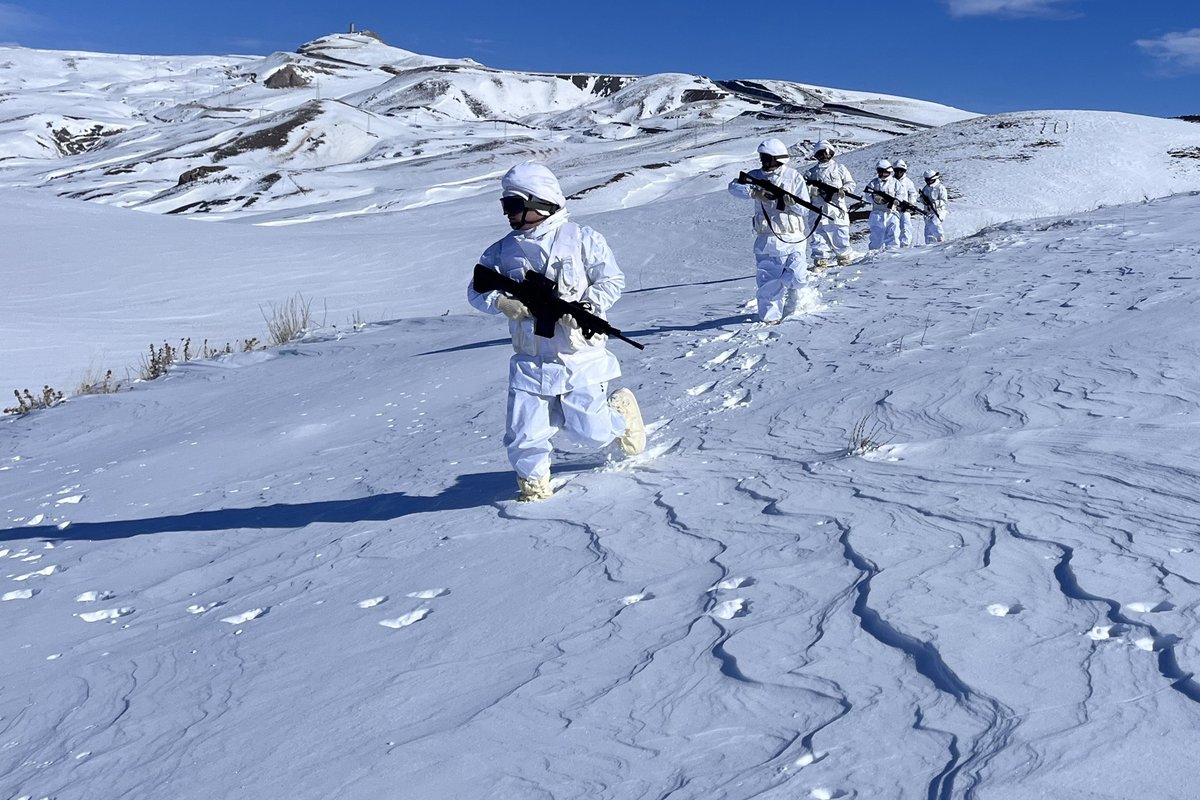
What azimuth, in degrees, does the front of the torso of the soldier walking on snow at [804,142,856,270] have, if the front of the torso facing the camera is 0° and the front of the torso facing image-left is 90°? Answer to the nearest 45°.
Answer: approximately 0°

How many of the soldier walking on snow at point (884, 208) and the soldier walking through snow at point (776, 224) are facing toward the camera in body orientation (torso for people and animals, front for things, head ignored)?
2

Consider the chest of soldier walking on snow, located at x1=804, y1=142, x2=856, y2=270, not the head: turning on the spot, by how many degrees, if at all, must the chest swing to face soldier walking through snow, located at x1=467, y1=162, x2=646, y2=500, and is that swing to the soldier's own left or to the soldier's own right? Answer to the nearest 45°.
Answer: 0° — they already face them

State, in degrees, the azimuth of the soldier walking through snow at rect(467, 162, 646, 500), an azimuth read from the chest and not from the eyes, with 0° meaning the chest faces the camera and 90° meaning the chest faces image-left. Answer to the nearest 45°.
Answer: approximately 45°

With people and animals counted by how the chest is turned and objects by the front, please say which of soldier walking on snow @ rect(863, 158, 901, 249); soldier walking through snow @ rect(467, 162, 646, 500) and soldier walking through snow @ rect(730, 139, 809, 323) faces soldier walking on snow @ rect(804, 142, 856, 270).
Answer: soldier walking on snow @ rect(863, 158, 901, 249)

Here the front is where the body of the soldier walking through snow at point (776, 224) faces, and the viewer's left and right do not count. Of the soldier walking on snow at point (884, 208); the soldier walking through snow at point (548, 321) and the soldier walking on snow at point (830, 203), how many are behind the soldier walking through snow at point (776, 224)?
2

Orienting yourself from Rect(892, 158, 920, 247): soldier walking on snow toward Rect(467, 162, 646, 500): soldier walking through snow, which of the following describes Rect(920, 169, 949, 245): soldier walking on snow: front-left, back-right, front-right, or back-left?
back-left

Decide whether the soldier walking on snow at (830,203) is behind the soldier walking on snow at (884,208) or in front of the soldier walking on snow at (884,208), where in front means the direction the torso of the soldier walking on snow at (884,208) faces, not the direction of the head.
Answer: in front

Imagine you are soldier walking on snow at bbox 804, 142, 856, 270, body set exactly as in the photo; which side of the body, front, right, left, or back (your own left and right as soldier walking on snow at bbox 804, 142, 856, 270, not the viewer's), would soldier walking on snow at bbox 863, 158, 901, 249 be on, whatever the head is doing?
back

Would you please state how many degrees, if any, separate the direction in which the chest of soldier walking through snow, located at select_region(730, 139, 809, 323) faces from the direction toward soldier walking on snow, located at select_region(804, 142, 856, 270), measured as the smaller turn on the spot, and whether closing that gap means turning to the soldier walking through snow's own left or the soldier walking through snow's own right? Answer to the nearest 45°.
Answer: approximately 180°

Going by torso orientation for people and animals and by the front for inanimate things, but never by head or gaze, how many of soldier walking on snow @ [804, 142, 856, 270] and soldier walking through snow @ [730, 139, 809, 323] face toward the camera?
2
